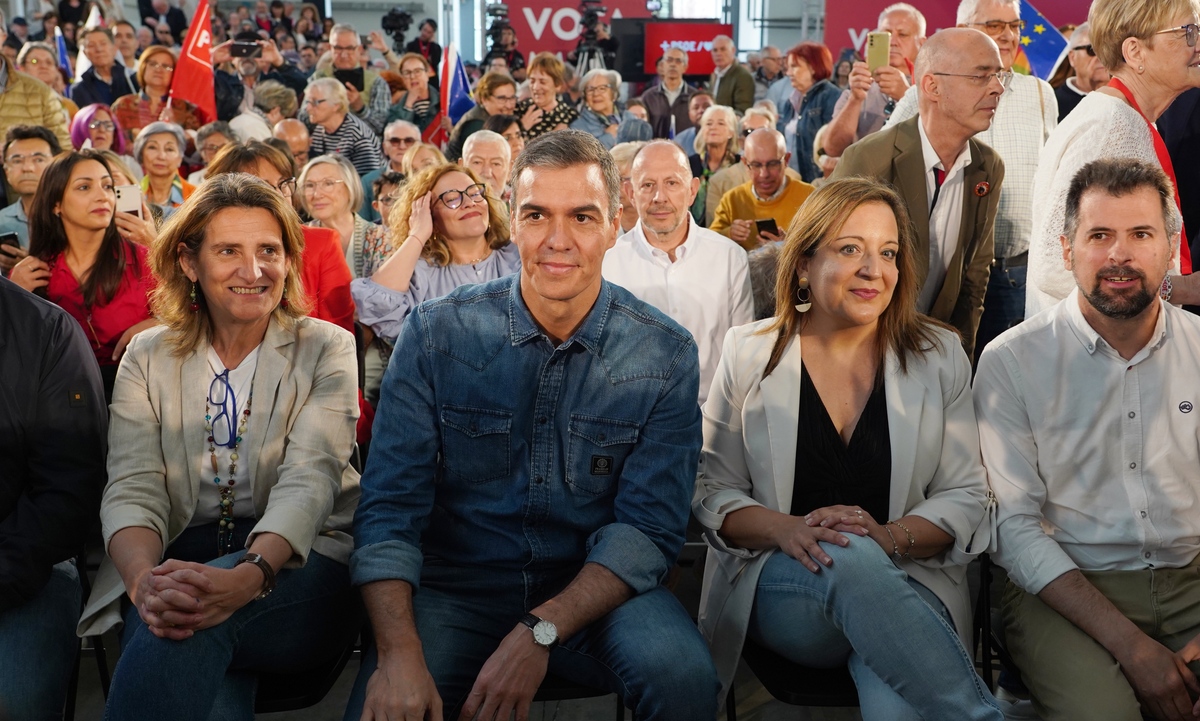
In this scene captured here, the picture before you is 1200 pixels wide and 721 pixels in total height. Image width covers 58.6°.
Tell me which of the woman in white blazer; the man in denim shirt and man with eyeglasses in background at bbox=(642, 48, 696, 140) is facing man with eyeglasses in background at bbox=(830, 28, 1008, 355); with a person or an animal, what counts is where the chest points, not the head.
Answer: man with eyeglasses in background at bbox=(642, 48, 696, 140)

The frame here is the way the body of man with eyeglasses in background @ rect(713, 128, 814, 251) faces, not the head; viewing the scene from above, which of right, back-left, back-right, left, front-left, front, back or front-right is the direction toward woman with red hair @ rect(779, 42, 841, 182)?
back

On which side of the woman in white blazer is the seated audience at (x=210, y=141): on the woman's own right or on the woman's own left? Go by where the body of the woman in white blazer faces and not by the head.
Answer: on the woman's own right

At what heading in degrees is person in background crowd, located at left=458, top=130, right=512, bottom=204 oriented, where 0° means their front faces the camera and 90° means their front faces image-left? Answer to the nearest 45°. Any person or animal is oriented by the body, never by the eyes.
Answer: approximately 0°

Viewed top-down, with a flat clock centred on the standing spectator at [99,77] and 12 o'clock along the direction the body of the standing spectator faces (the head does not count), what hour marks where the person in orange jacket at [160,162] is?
The person in orange jacket is roughly at 12 o'clock from the standing spectator.

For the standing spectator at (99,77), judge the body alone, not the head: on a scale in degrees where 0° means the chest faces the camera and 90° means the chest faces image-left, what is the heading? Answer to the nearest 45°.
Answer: approximately 0°

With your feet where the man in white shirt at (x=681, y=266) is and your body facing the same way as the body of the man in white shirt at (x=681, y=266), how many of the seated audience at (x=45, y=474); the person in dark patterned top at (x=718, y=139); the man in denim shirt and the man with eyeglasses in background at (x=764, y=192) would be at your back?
2
